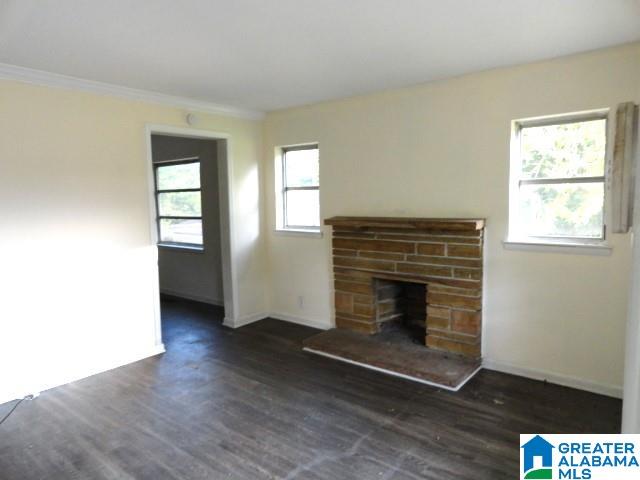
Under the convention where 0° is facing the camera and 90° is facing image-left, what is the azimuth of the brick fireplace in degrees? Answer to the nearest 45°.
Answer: approximately 45°
